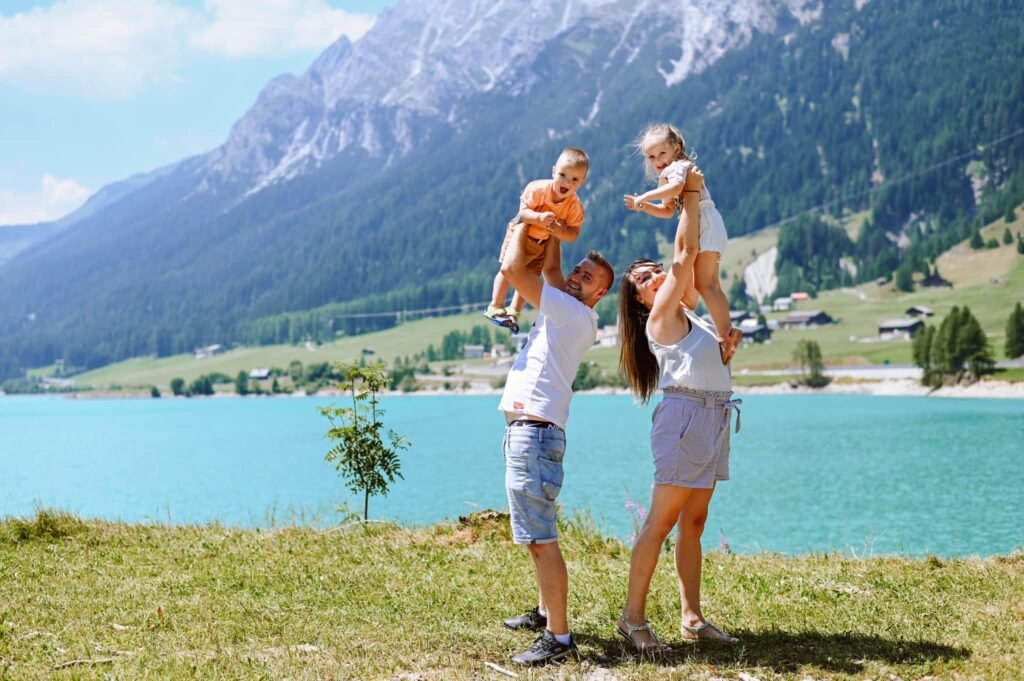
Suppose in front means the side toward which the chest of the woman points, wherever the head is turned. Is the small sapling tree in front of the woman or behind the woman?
behind

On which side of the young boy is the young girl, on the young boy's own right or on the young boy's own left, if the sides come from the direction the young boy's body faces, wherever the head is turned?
on the young boy's own left

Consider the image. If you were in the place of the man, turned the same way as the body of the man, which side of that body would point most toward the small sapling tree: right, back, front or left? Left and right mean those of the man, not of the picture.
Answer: right

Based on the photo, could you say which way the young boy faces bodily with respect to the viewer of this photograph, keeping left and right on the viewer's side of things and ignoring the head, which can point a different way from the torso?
facing the viewer and to the right of the viewer

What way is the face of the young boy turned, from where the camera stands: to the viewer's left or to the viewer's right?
to the viewer's right

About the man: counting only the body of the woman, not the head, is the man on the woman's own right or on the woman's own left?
on the woman's own right
